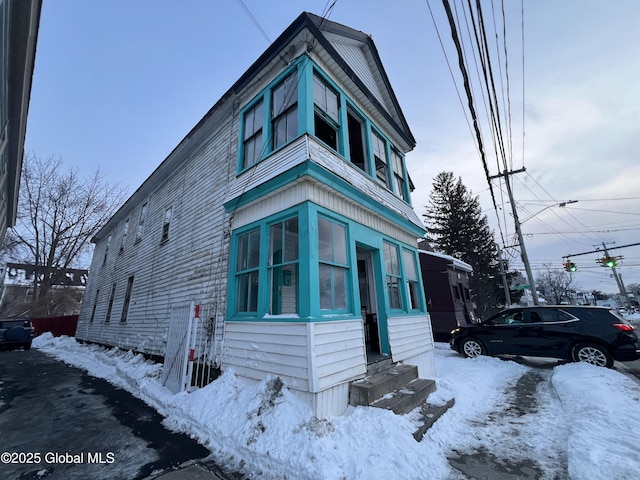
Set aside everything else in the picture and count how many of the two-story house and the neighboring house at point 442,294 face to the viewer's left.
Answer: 0

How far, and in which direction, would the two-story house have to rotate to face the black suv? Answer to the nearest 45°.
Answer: approximately 45° to its left

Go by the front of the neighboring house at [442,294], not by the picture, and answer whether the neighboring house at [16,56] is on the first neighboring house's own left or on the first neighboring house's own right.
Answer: on the first neighboring house's own right

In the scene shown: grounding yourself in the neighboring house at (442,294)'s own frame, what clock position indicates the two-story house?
The two-story house is roughly at 2 o'clock from the neighboring house.

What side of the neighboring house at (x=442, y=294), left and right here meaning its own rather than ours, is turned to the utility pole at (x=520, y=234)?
left

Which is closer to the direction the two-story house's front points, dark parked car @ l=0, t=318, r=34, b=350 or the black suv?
the black suv

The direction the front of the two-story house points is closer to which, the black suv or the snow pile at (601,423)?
the snow pile

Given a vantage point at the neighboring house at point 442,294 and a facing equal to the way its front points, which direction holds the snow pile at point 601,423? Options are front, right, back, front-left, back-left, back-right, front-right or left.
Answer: front-right

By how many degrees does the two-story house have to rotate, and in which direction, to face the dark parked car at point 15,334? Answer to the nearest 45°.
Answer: approximately 180°

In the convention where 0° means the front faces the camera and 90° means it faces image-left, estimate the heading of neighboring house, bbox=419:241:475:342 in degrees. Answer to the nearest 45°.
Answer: approximately 315°

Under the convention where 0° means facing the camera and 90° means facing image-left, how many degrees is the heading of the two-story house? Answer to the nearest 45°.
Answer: approximately 315°
